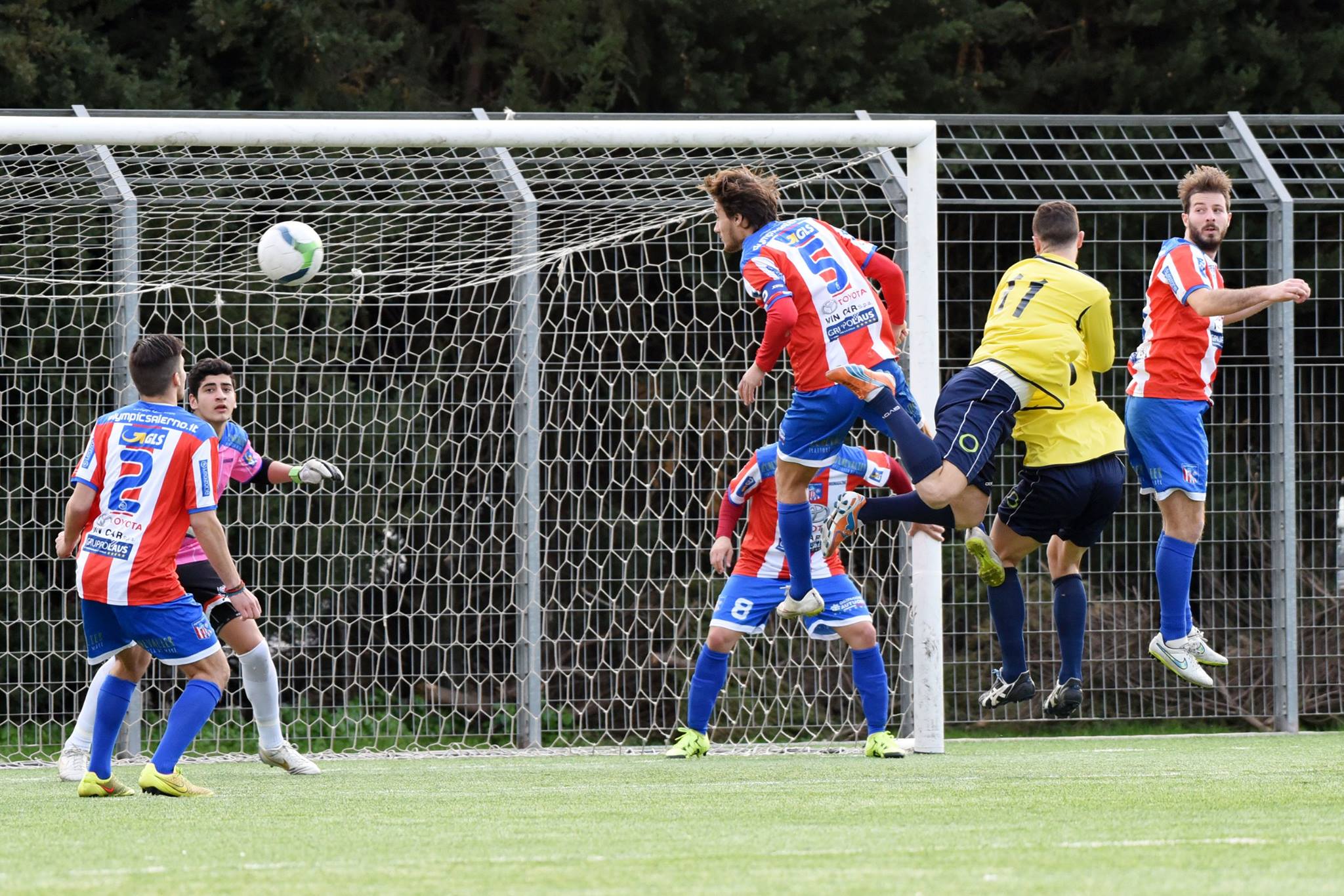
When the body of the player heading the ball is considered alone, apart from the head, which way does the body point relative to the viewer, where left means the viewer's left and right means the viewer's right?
facing away from the viewer and to the left of the viewer

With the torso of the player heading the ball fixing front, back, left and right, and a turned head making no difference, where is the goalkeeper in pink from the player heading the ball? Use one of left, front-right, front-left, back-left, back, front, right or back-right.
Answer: front-left

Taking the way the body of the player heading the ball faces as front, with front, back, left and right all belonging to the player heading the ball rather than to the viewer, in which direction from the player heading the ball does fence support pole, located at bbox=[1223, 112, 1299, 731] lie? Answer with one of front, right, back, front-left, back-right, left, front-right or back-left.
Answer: right

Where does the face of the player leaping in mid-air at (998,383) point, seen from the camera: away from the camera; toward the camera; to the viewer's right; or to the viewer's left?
away from the camera

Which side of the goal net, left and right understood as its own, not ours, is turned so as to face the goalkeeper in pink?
front

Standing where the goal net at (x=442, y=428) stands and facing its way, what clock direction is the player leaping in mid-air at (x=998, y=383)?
The player leaping in mid-air is roughly at 11 o'clock from the goal net.

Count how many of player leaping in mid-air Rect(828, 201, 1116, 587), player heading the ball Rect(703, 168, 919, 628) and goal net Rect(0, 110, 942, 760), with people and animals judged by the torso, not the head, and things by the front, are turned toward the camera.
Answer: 1

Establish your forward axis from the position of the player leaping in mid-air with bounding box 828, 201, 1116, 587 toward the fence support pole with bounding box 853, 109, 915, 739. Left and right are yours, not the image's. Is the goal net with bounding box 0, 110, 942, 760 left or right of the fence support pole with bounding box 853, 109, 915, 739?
left

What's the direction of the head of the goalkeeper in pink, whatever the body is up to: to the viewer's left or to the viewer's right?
to the viewer's right
